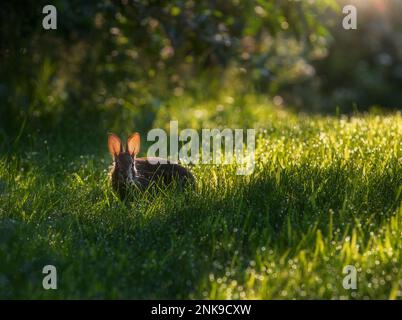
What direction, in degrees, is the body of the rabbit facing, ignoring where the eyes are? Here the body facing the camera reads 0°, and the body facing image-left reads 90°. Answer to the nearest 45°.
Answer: approximately 45°
